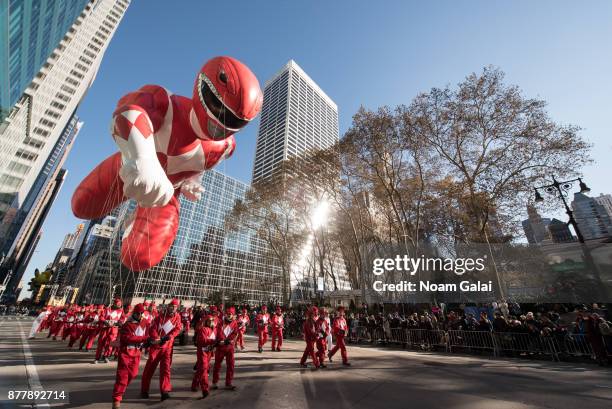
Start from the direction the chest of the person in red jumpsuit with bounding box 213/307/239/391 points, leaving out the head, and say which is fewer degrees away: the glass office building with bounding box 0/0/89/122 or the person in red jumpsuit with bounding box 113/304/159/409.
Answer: the person in red jumpsuit

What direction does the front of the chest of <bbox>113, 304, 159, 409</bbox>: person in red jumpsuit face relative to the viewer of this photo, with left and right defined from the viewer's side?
facing the viewer and to the right of the viewer

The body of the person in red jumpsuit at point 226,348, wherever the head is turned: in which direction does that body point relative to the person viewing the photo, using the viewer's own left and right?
facing the viewer

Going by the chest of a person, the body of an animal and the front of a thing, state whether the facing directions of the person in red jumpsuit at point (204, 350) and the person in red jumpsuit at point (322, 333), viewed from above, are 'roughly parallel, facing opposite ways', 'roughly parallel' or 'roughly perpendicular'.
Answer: roughly parallel

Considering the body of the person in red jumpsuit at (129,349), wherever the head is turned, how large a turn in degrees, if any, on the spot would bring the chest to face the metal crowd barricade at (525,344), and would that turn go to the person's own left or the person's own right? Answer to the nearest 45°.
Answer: approximately 45° to the person's own left

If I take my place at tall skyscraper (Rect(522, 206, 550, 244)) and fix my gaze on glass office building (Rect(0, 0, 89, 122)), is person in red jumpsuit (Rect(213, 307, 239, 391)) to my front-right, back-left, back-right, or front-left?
front-left

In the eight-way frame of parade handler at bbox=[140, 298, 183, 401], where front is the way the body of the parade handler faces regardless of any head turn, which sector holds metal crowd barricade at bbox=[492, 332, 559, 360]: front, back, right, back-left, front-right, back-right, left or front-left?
left

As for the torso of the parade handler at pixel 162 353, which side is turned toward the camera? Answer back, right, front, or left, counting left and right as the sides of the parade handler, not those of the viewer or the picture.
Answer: front

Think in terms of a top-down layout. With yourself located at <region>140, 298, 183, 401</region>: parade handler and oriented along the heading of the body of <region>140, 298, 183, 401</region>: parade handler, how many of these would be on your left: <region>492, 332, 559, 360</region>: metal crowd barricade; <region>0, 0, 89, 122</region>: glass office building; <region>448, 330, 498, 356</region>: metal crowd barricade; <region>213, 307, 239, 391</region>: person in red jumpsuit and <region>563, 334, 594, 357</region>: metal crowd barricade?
4
